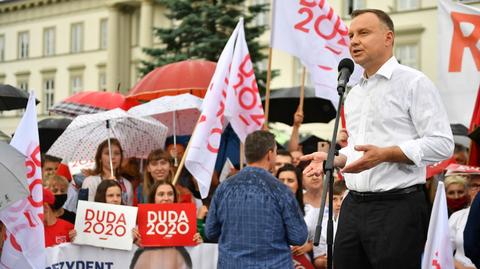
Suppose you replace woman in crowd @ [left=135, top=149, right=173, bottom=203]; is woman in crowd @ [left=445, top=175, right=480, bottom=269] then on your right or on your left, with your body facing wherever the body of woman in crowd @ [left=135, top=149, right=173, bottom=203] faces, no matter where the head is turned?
on your left

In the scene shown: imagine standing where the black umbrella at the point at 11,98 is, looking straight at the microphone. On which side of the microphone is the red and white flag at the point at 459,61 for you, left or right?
left

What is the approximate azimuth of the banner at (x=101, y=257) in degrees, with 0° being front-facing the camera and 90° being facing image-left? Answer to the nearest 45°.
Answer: approximately 0°

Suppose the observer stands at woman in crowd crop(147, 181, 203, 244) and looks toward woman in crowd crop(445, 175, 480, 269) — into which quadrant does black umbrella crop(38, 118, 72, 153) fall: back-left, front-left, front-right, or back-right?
back-left

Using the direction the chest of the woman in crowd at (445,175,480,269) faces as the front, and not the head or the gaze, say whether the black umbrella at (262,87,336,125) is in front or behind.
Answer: behind

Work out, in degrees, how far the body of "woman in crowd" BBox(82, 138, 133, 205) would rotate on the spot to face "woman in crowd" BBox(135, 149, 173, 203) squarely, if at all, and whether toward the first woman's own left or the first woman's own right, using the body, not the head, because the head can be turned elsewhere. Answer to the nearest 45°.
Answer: approximately 45° to the first woman's own left

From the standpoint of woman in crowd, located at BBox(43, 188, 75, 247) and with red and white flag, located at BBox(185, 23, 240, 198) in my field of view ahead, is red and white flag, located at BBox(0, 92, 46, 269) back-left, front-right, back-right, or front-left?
back-right

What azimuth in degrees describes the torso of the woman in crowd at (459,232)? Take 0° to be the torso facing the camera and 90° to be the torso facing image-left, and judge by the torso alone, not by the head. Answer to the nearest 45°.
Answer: approximately 0°
